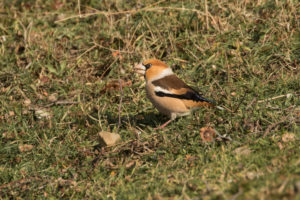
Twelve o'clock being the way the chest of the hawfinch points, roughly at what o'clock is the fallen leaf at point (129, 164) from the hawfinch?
The fallen leaf is roughly at 10 o'clock from the hawfinch.

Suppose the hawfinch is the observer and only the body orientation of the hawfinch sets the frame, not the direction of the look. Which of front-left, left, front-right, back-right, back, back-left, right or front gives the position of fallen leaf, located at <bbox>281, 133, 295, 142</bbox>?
back-left

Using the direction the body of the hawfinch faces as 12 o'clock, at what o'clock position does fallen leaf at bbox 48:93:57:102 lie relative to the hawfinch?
The fallen leaf is roughly at 1 o'clock from the hawfinch.

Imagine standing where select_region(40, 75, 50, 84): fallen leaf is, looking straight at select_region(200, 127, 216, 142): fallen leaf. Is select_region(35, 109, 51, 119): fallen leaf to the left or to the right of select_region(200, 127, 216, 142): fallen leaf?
right

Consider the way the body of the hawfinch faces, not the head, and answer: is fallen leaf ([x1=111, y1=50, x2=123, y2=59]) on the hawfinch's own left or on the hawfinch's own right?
on the hawfinch's own right

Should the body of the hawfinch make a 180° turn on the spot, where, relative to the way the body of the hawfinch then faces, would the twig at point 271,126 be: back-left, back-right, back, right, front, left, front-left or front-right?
front-right

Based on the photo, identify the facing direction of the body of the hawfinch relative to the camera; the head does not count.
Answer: to the viewer's left

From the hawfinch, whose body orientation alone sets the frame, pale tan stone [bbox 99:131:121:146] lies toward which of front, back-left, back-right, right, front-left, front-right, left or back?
front-left

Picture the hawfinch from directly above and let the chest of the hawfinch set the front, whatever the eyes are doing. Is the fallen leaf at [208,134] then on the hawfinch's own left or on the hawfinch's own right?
on the hawfinch's own left
